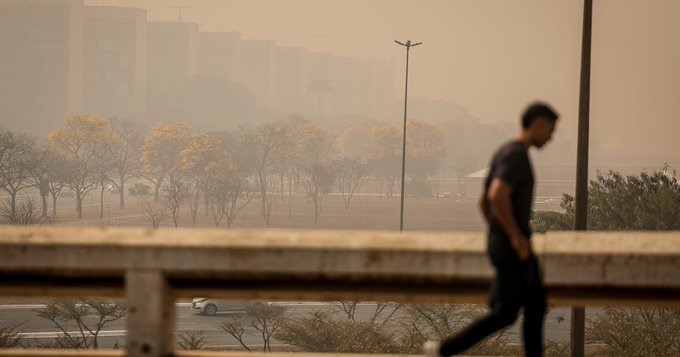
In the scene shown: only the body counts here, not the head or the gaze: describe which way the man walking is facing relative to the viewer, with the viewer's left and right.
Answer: facing to the right of the viewer

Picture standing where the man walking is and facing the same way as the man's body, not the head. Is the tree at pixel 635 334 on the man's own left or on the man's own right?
on the man's own left

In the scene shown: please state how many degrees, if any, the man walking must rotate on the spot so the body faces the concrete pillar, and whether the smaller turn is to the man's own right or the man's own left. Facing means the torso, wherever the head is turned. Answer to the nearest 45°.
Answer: approximately 180°

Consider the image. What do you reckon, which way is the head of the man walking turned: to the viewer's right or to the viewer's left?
to the viewer's right

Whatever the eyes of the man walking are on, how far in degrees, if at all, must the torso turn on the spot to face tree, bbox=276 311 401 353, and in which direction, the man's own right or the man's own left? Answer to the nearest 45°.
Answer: approximately 90° to the man's own left

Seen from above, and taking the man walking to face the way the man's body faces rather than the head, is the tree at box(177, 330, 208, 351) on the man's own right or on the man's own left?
on the man's own left
